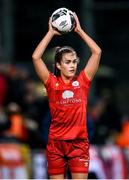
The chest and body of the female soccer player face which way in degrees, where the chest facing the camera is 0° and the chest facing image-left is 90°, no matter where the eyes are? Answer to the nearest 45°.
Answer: approximately 0°
